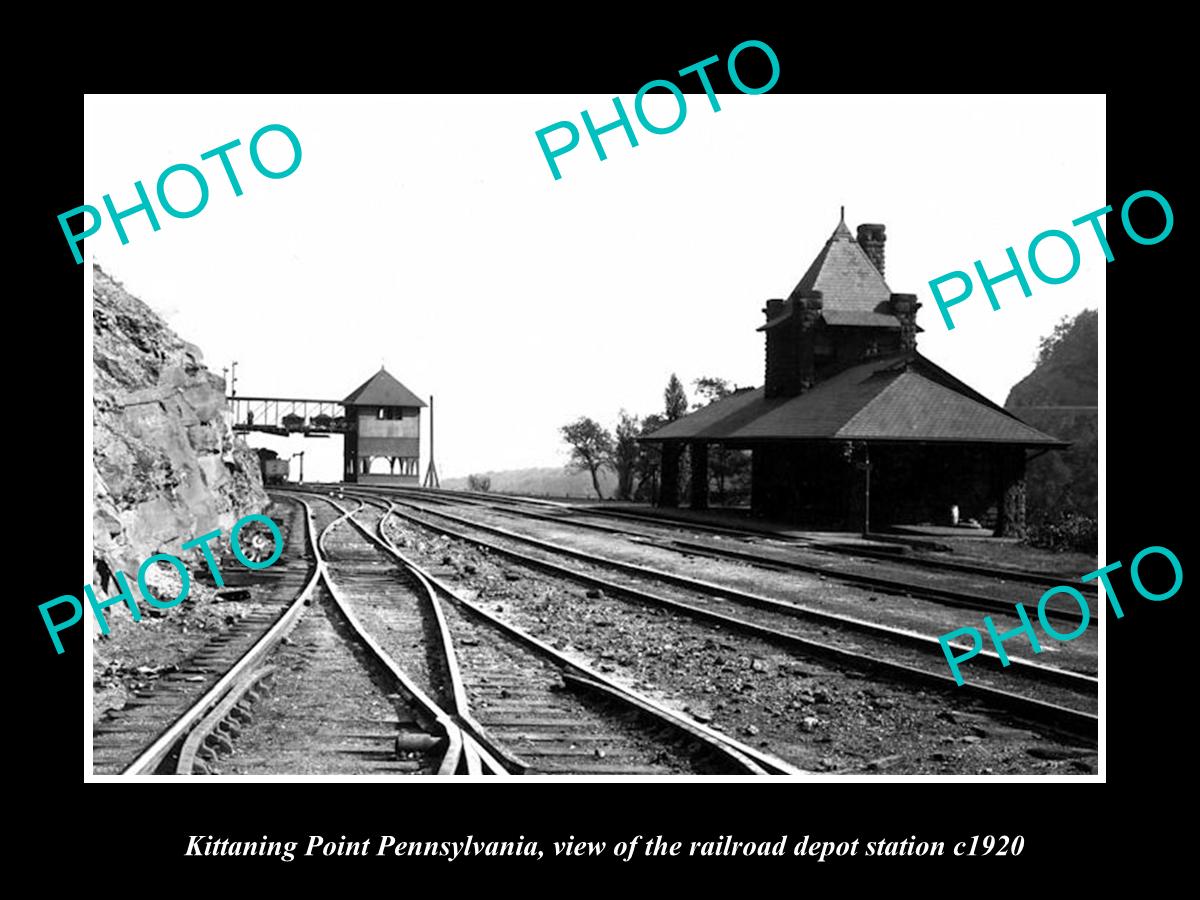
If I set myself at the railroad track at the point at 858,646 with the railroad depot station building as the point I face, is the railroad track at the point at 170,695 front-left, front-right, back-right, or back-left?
back-left

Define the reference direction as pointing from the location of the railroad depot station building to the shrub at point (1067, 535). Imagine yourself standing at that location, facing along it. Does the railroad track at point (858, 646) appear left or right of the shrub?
right

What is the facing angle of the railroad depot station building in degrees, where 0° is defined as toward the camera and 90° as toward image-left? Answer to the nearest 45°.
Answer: approximately 45°
